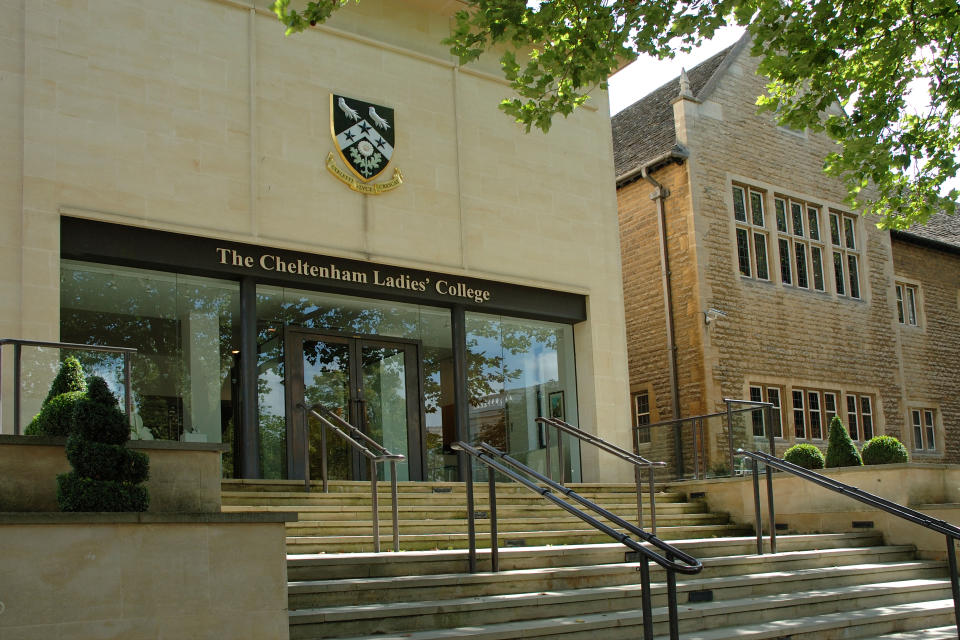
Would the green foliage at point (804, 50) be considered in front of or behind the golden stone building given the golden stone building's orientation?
in front

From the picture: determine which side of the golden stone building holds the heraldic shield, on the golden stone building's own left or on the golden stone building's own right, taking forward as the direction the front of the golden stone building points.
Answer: on the golden stone building's own right

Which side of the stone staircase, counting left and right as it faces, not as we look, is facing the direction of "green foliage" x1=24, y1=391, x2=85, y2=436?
right

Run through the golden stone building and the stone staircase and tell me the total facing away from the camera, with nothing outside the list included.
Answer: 0

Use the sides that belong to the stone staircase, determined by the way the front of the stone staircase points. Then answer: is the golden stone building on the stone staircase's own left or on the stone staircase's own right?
on the stone staircase's own left

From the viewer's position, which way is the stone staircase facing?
facing the viewer and to the right of the viewer

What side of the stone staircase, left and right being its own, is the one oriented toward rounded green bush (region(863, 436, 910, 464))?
left

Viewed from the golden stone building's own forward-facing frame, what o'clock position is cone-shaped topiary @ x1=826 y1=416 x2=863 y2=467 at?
The cone-shaped topiary is roughly at 1 o'clock from the golden stone building.

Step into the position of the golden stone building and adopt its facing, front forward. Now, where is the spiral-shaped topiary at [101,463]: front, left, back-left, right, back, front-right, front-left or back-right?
front-right
